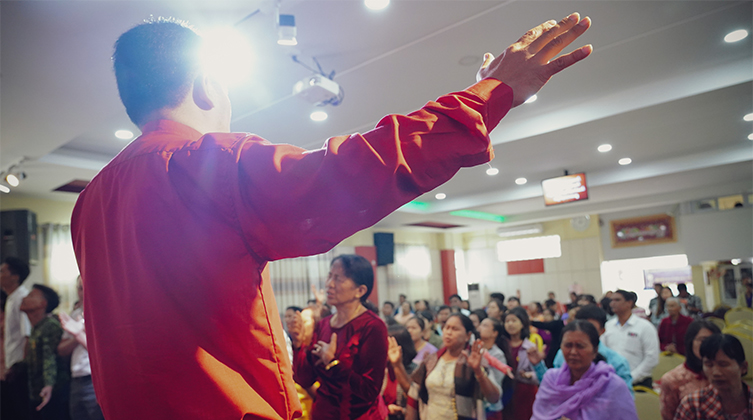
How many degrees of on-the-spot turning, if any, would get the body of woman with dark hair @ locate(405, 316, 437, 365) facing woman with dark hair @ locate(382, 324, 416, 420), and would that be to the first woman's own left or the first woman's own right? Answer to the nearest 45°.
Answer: approximately 45° to the first woman's own left

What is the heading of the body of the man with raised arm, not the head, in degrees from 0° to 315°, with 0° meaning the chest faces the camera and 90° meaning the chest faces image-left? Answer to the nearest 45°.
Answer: approximately 225°

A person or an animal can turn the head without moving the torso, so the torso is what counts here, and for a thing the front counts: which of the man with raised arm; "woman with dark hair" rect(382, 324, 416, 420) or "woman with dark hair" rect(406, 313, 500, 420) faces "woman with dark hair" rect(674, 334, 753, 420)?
the man with raised arm

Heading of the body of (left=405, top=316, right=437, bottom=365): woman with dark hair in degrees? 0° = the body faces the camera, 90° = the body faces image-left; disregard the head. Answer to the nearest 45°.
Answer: approximately 45°

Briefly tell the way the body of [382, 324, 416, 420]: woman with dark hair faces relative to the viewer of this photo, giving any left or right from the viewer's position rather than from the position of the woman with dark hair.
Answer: facing the viewer and to the left of the viewer

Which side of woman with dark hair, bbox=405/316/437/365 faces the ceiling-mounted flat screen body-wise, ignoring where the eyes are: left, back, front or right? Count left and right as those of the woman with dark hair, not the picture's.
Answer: back

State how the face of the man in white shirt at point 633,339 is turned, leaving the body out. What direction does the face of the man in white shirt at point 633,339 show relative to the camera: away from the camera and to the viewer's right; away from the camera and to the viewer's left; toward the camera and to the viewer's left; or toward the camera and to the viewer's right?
toward the camera and to the viewer's left

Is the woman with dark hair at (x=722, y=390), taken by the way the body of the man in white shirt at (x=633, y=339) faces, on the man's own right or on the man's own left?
on the man's own left

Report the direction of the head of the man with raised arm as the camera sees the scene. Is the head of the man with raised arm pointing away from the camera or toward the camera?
away from the camera

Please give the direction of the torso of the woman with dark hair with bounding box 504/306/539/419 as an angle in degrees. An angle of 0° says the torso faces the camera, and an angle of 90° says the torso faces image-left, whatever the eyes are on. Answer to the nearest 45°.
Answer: approximately 45°

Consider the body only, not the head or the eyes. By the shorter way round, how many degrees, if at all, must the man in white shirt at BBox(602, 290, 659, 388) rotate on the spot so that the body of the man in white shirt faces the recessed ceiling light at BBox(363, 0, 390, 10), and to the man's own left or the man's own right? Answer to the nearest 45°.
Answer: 0° — they already face it
